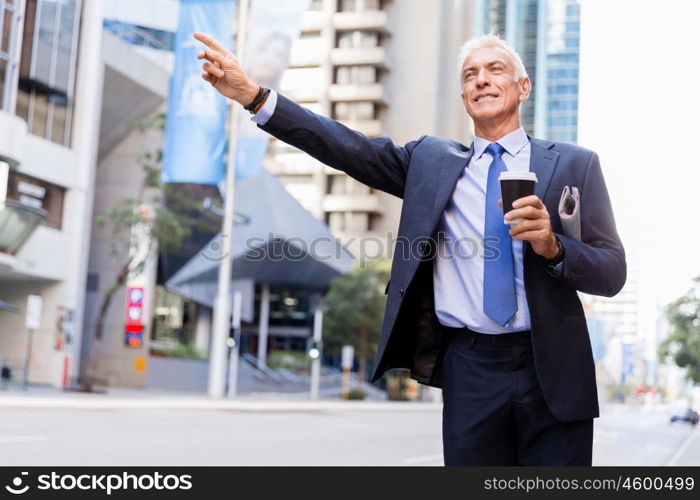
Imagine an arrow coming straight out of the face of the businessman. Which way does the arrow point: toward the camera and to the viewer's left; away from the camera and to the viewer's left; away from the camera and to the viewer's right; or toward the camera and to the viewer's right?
toward the camera and to the viewer's left

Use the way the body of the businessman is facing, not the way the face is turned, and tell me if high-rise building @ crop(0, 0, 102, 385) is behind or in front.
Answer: behind

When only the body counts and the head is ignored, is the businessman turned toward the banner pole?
no

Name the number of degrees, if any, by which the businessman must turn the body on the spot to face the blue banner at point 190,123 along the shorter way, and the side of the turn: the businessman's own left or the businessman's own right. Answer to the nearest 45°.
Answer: approximately 180°

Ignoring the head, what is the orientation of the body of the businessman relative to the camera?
toward the camera

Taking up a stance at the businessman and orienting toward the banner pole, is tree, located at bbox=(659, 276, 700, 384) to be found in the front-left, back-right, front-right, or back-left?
front-right

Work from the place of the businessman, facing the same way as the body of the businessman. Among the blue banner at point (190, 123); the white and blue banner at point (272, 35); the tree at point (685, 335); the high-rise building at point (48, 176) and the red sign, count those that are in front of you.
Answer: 0

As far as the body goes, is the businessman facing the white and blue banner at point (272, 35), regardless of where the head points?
no

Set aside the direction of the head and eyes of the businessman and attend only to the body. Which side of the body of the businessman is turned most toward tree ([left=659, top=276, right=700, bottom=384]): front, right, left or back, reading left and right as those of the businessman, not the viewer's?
back

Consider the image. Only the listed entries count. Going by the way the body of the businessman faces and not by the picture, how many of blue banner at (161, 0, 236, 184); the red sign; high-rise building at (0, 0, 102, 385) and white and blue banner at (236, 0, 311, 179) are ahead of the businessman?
0

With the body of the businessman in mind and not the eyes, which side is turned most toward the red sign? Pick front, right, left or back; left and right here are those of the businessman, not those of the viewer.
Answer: back

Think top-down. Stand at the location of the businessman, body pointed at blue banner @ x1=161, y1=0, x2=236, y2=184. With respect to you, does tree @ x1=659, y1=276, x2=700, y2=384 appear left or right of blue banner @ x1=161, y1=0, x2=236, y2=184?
right
